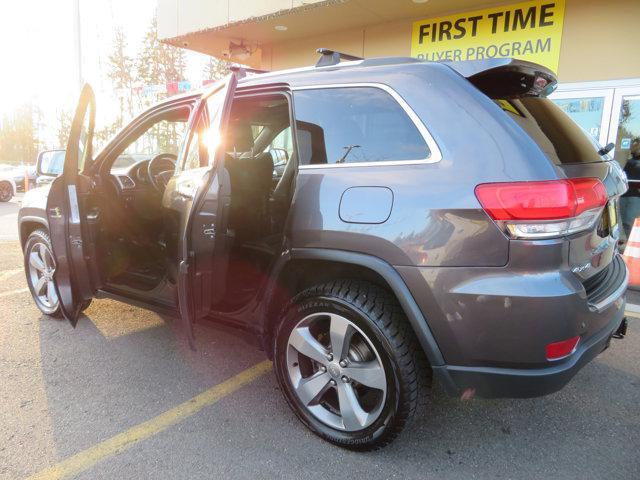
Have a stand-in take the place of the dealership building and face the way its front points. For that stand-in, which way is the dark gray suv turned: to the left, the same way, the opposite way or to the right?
to the right

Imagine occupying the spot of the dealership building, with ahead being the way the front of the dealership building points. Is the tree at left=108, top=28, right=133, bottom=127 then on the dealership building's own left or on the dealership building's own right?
on the dealership building's own right

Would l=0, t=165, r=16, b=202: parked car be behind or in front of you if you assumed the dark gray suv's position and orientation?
in front

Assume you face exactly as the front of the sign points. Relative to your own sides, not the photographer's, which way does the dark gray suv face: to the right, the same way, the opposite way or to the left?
to the right

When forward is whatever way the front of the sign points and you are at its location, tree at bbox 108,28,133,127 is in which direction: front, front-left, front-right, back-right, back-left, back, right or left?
right

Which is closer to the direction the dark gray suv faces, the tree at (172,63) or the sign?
the tree

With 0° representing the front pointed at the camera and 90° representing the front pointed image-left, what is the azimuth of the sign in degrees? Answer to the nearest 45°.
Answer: approximately 45°

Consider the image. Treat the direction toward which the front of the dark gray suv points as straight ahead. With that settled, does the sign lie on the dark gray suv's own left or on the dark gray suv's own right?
on the dark gray suv's own right

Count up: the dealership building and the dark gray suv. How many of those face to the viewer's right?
0

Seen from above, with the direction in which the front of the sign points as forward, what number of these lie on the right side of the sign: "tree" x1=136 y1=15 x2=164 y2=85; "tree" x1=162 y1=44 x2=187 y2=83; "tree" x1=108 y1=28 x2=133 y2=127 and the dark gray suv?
3

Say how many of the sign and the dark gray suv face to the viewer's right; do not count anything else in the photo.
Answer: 0

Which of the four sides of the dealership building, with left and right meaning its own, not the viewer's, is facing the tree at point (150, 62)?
right

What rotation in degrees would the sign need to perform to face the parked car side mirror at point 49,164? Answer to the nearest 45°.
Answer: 0° — it already faces it

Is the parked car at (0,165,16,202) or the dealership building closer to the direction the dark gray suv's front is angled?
the parked car

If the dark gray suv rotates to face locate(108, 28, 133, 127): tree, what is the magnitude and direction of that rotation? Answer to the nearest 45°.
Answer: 0° — it already faces it
